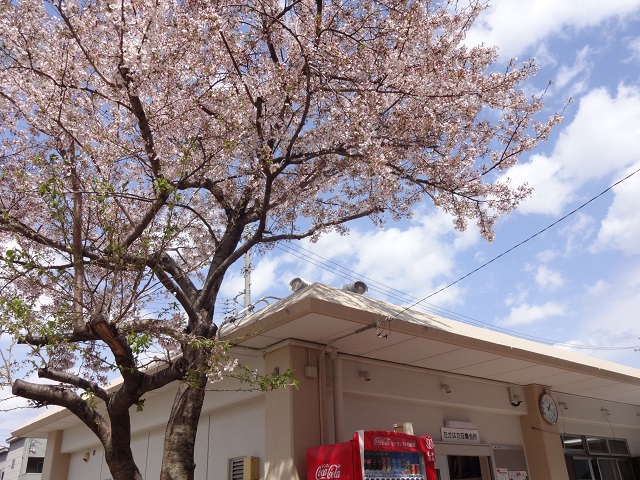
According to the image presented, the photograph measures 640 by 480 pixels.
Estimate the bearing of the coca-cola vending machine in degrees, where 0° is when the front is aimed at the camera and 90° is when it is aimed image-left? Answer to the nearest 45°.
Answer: approximately 315°

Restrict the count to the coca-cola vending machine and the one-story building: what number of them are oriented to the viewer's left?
0

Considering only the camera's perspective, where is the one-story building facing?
facing the viewer and to the right of the viewer

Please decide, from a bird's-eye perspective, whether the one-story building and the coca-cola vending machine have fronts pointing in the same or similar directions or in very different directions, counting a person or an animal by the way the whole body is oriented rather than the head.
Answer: same or similar directions
